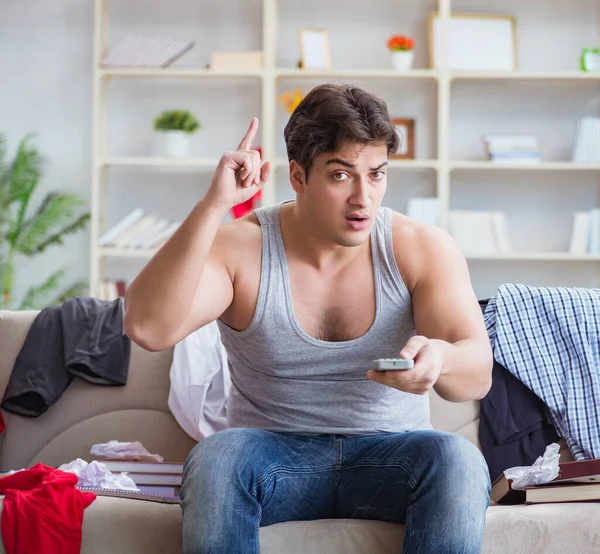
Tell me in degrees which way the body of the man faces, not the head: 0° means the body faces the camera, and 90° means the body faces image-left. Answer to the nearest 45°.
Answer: approximately 0°

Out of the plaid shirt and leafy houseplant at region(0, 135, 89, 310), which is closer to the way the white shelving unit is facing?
the plaid shirt

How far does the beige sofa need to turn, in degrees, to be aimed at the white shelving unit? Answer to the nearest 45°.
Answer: approximately 180°

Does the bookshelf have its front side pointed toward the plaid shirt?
yes

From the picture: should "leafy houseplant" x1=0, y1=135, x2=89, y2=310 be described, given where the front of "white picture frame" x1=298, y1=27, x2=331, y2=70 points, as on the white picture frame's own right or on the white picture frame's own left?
on the white picture frame's own right

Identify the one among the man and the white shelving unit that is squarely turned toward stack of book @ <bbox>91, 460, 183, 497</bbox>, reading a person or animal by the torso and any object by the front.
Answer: the white shelving unit

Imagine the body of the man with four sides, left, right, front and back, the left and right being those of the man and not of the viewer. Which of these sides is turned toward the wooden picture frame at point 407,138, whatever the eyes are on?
back

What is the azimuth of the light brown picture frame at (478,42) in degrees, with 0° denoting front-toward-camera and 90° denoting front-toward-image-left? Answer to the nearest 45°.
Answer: approximately 0°
